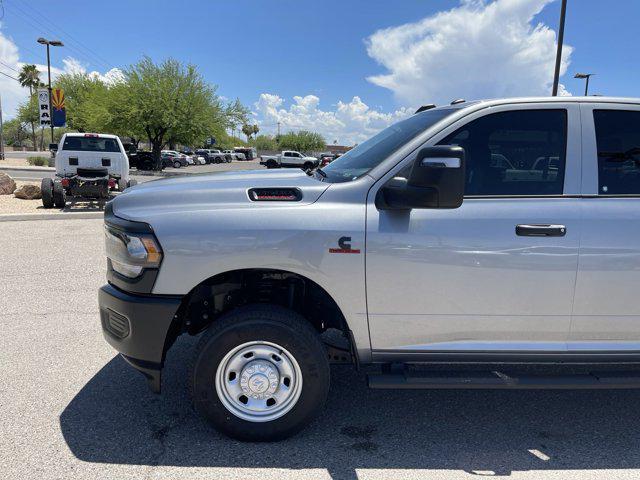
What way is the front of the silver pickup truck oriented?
to the viewer's left

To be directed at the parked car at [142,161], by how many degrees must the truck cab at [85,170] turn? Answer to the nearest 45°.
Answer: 0° — it already faces it

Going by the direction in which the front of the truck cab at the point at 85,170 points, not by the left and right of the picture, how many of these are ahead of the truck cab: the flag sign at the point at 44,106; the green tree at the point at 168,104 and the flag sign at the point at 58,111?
3

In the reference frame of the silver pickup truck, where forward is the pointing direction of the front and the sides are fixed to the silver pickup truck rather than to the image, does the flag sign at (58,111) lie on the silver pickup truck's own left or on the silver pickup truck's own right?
on the silver pickup truck's own right

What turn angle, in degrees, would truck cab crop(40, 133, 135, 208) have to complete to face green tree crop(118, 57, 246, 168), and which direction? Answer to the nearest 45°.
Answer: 0° — it already faces it

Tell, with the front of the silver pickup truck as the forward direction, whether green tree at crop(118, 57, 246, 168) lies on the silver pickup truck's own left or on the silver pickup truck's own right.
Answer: on the silver pickup truck's own right

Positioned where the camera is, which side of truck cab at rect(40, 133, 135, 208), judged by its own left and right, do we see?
back

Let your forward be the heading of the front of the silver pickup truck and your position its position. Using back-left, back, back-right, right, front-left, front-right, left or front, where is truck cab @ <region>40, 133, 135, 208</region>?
front-right
